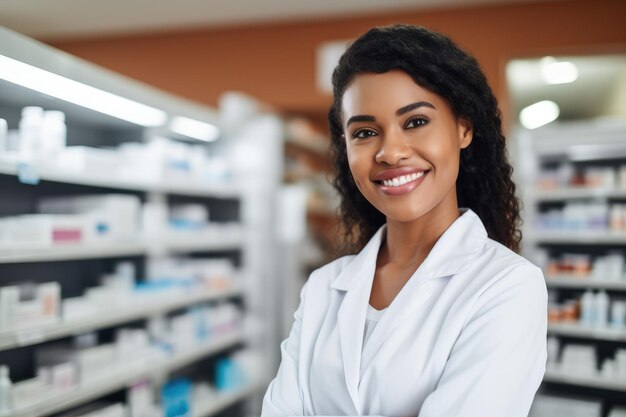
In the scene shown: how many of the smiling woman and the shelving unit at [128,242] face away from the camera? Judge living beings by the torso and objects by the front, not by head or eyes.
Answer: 0

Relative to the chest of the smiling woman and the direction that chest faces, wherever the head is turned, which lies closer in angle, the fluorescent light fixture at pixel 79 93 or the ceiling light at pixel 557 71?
the fluorescent light fixture

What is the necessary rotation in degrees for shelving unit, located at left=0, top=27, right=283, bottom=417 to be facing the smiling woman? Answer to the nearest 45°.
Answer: approximately 45° to its right

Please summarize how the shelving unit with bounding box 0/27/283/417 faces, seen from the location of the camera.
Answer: facing the viewer and to the right of the viewer

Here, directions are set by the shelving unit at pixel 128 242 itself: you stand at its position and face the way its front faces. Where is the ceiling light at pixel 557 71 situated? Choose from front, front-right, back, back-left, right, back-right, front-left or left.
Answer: front-left

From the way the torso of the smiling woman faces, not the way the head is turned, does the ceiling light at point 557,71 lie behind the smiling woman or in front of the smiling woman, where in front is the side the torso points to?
behind

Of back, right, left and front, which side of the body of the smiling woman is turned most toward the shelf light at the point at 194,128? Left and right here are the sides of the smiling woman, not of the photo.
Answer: right

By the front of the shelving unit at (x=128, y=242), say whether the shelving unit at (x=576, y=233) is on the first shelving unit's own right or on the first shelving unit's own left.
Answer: on the first shelving unit's own left

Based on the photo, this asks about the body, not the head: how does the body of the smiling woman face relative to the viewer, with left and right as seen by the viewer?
facing the viewer and to the left of the viewer

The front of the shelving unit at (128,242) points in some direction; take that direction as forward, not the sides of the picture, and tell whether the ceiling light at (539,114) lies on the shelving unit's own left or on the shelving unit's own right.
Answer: on the shelving unit's own left
